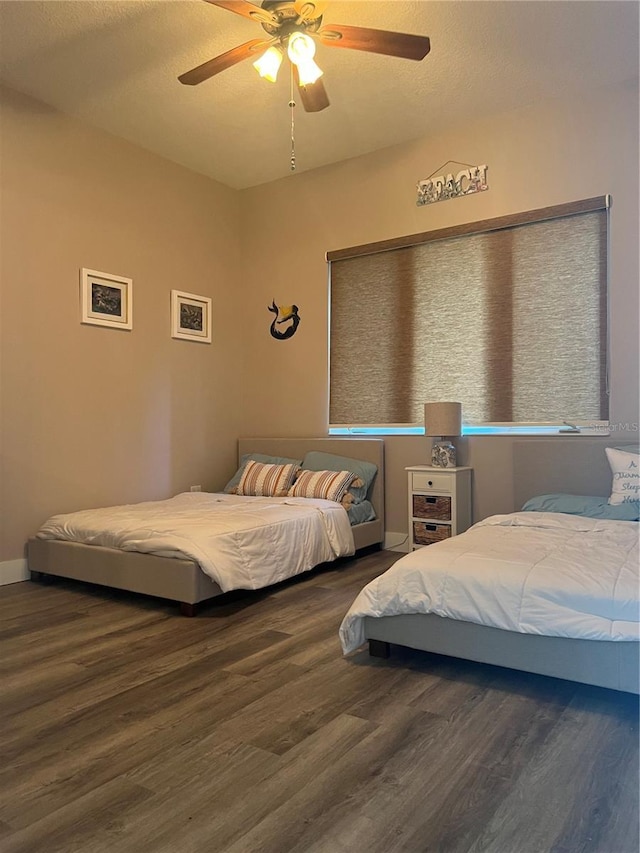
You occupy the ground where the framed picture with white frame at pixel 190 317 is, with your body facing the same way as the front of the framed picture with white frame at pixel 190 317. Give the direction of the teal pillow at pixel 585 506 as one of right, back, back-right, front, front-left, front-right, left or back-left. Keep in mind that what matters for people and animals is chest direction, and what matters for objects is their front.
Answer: front

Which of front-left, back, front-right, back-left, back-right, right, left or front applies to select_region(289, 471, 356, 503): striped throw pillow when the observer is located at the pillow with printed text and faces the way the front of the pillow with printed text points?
right

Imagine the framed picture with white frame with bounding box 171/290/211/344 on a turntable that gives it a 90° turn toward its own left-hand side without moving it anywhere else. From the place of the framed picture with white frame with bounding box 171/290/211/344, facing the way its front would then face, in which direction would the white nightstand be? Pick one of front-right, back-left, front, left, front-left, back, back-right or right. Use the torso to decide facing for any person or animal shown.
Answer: right

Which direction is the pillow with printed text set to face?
toward the camera

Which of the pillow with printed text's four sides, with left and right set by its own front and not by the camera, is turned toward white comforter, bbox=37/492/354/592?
right

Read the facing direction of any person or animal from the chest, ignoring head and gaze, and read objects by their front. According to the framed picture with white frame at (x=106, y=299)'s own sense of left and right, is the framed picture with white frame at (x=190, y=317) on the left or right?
on its left

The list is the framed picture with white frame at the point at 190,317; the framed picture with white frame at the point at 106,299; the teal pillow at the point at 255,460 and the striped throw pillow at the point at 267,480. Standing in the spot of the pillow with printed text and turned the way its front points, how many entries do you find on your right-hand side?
4

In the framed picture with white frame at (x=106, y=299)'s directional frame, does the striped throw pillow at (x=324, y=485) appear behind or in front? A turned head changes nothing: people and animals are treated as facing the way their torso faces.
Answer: in front

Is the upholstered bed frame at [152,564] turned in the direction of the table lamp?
no

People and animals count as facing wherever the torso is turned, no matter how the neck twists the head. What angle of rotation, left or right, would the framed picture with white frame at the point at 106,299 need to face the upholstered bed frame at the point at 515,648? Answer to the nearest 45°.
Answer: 0° — it already faces it

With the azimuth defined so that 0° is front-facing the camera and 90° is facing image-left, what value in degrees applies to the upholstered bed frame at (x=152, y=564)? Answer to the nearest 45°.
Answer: approximately 45°

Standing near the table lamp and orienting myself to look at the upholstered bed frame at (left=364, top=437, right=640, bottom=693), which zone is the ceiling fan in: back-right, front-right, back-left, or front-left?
front-right

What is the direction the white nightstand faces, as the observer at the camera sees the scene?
facing the viewer and to the left of the viewer

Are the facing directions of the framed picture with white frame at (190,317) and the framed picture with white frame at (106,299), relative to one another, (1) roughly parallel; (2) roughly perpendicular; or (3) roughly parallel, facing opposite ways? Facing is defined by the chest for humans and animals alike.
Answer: roughly parallel
